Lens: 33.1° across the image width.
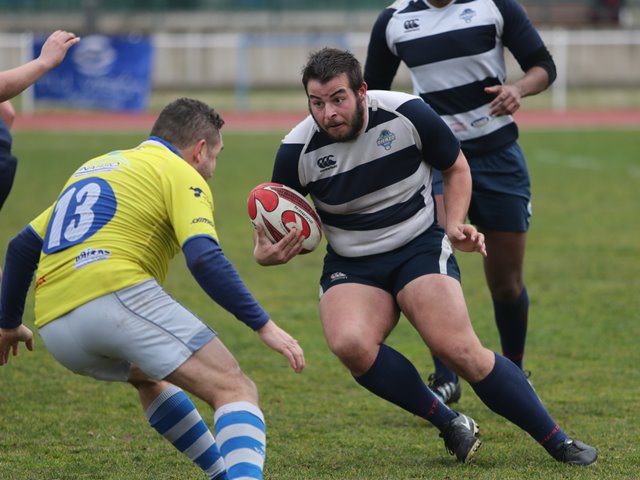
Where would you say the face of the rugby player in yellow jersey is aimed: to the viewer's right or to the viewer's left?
to the viewer's right

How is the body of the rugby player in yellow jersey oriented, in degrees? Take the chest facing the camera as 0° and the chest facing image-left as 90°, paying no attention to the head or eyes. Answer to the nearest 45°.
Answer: approximately 225°

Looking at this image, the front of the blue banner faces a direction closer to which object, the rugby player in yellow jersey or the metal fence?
the rugby player in yellow jersey

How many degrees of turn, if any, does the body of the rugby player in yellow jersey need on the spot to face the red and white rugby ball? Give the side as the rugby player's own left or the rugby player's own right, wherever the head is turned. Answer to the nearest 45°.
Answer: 0° — they already face it

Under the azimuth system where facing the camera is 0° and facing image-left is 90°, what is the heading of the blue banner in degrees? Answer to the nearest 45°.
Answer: approximately 0°

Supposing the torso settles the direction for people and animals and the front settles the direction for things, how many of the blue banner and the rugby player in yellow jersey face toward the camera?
1

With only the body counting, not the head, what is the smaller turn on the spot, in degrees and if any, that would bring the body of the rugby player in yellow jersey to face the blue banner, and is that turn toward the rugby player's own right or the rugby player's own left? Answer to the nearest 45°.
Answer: approximately 45° to the rugby player's own left

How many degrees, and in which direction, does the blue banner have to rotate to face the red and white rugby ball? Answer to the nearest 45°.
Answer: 0° — it already faces it

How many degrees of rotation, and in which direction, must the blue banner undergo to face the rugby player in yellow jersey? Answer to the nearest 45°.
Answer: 0° — it already faces them

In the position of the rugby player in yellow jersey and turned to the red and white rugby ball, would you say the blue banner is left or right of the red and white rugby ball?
left
